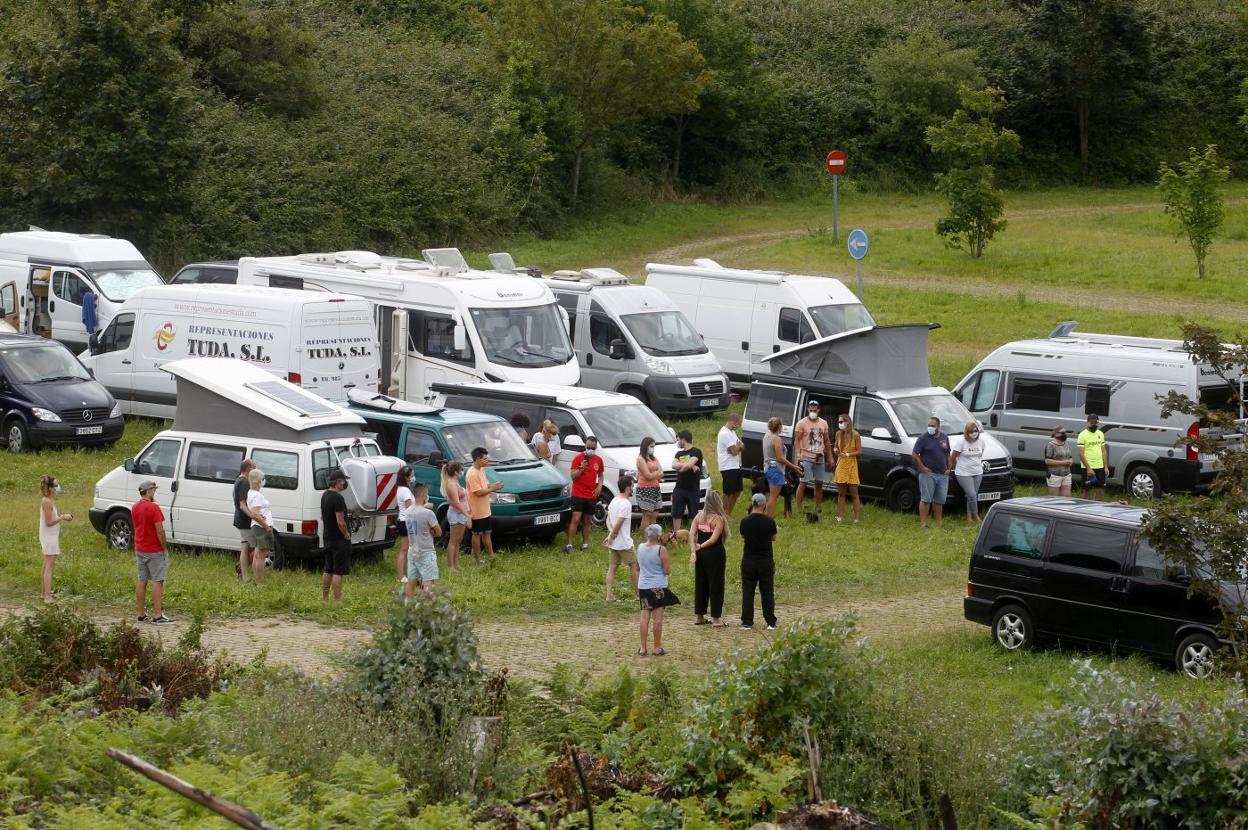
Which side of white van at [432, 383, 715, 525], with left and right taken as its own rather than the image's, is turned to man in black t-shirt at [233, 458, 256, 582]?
right

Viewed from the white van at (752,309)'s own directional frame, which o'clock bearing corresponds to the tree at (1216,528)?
The tree is roughly at 1 o'clock from the white van.

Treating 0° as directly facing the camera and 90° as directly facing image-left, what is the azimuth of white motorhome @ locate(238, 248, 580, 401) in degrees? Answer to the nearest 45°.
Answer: approximately 315°

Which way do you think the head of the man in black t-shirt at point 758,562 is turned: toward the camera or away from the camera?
away from the camera

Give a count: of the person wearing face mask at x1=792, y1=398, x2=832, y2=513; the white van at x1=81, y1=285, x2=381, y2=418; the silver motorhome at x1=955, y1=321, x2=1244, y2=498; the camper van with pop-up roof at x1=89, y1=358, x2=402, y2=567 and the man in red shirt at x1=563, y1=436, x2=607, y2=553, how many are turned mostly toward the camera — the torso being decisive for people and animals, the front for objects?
2

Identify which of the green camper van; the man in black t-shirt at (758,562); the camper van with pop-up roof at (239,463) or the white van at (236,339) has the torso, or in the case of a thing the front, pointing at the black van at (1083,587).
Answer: the green camper van

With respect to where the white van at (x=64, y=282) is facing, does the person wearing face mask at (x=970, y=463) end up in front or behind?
in front

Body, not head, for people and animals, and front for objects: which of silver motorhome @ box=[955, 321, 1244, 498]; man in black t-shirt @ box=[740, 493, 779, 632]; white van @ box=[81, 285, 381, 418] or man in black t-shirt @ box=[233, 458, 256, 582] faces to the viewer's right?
man in black t-shirt @ box=[233, 458, 256, 582]

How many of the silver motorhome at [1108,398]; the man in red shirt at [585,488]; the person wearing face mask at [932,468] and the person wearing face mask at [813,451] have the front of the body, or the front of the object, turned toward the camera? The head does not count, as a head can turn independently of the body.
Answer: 3

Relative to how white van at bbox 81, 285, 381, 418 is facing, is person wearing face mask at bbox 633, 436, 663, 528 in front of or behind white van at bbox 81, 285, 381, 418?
behind

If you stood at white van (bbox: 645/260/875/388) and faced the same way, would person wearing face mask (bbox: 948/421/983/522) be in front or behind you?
in front

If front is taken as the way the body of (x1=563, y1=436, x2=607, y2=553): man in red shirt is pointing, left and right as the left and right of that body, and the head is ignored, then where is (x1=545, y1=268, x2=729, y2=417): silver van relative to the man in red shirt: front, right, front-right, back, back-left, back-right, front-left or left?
back

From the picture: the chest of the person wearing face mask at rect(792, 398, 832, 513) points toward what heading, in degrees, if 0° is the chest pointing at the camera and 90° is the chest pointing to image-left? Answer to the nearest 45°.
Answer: approximately 0°

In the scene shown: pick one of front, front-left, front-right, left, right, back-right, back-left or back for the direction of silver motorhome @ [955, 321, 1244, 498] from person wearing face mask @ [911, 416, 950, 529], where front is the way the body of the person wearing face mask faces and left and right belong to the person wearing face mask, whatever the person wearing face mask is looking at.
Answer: back-left

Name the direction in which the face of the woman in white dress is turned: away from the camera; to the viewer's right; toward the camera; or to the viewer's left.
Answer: to the viewer's right
